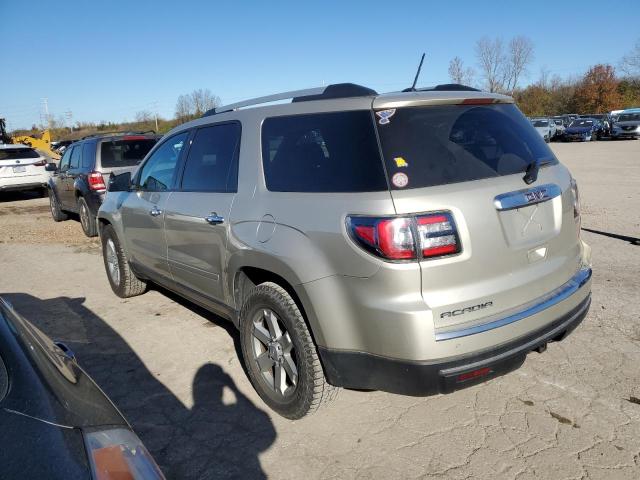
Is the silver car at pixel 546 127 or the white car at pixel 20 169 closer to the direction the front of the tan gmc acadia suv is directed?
the white car

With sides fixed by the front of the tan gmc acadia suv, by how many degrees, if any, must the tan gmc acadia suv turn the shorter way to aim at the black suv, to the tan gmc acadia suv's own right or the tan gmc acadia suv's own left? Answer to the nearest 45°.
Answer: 0° — it already faces it

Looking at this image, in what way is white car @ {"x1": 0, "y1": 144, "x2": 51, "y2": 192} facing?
away from the camera

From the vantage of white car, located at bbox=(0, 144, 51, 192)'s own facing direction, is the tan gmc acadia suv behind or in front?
behind

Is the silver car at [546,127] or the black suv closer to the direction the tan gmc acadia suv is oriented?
the black suv

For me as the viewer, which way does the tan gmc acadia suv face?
facing away from the viewer and to the left of the viewer

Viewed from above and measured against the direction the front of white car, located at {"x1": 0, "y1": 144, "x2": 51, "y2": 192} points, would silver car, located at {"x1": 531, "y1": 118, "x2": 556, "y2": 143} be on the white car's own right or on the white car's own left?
on the white car's own right
